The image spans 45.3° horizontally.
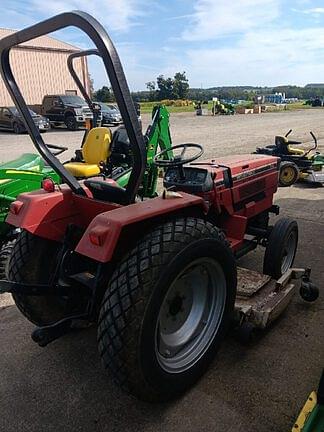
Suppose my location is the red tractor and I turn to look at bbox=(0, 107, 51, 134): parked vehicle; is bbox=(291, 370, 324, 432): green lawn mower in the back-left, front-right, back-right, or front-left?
back-right

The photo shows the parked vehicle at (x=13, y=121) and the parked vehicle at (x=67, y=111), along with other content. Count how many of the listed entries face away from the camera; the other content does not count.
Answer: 0

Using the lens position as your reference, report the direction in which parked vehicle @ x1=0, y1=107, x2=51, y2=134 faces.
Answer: facing the viewer and to the right of the viewer

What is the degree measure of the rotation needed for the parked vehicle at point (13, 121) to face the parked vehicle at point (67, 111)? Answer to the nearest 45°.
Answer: approximately 45° to its left

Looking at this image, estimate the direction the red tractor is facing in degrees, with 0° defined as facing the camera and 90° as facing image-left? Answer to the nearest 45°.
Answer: approximately 225°

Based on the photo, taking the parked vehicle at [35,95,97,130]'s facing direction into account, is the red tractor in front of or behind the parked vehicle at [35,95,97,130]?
in front

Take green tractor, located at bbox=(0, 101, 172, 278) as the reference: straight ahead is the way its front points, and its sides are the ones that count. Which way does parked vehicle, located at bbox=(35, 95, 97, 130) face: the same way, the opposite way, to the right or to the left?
to the left

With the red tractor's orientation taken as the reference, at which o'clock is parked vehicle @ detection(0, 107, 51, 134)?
The parked vehicle is roughly at 10 o'clock from the red tractor.

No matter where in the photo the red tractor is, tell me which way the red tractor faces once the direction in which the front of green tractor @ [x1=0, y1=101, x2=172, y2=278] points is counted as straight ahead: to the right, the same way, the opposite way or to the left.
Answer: the opposite way

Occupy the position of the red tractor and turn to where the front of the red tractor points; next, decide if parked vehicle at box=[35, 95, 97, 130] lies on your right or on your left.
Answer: on your left
